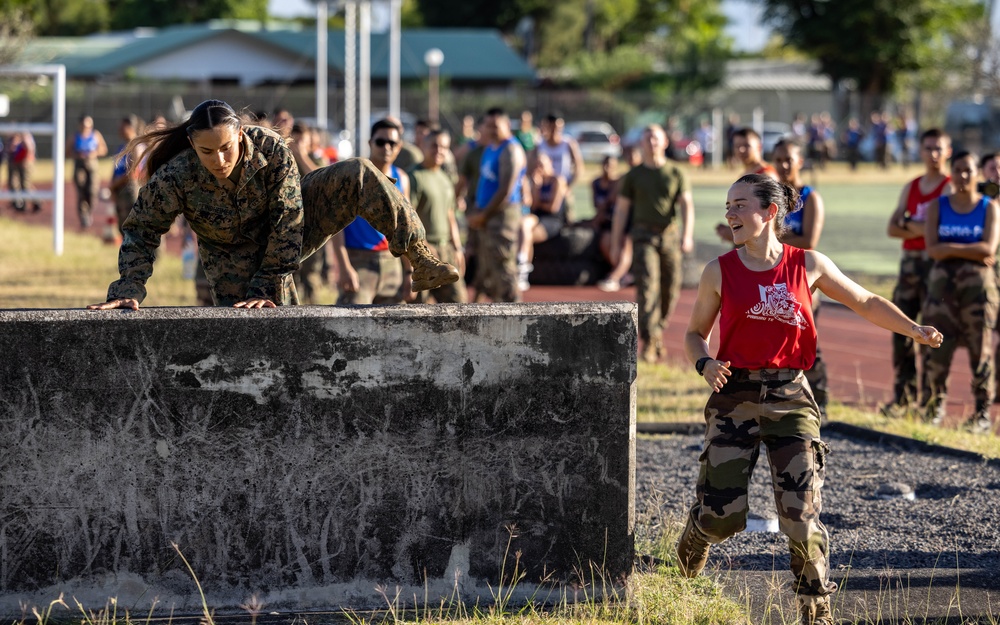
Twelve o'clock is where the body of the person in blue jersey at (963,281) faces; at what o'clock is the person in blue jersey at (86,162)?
the person in blue jersey at (86,162) is roughly at 4 o'clock from the person in blue jersey at (963,281).

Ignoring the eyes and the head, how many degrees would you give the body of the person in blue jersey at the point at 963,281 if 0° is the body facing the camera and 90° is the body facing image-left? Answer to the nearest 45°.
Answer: approximately 0°

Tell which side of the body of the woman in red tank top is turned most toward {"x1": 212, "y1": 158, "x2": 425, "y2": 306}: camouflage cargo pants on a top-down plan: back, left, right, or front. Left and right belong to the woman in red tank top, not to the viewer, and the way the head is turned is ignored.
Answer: right

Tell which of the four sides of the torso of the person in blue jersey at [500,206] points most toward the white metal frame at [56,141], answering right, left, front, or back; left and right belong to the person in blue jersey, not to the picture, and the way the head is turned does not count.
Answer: right

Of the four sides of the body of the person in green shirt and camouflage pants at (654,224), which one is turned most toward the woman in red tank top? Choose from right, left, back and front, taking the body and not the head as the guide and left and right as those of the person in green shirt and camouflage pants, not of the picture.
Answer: front

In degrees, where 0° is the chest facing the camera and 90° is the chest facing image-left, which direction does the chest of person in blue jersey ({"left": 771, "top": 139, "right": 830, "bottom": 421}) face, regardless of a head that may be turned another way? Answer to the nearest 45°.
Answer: approximately 45°

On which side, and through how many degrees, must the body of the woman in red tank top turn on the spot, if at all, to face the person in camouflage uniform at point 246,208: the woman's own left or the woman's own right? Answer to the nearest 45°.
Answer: approximately 90° to the woman's own right

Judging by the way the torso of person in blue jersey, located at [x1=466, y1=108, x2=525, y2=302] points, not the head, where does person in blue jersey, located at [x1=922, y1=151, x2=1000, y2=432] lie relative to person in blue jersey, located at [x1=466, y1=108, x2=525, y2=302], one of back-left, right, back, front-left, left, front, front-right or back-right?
left

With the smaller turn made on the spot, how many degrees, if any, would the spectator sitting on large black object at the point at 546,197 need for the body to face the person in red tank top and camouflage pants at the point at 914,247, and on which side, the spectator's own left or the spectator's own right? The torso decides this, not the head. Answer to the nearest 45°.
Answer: approximately 90° to the spectator's own left

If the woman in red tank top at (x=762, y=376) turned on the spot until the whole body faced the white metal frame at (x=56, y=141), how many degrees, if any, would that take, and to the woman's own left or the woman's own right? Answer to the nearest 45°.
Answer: approximately 135° to the woman's own right
